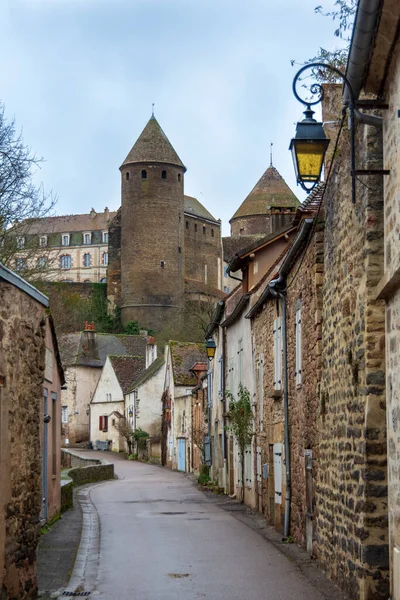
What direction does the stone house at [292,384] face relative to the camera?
to the viewer's left

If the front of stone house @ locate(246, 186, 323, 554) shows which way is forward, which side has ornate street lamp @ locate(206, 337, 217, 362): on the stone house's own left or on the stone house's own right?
on the stone house's own right

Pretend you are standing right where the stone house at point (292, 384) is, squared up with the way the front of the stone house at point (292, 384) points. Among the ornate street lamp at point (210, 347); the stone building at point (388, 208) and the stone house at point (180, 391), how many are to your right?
2

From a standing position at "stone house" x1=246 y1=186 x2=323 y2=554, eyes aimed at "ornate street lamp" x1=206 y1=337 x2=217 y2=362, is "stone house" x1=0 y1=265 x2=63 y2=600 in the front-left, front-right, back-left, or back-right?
back-left

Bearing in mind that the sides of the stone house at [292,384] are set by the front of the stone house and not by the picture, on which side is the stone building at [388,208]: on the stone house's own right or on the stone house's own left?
on the stone house's own left

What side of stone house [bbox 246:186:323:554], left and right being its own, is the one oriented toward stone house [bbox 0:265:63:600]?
left

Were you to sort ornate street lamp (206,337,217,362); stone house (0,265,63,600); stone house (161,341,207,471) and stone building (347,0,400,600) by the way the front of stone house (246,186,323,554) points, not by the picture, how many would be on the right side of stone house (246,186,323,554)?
2
